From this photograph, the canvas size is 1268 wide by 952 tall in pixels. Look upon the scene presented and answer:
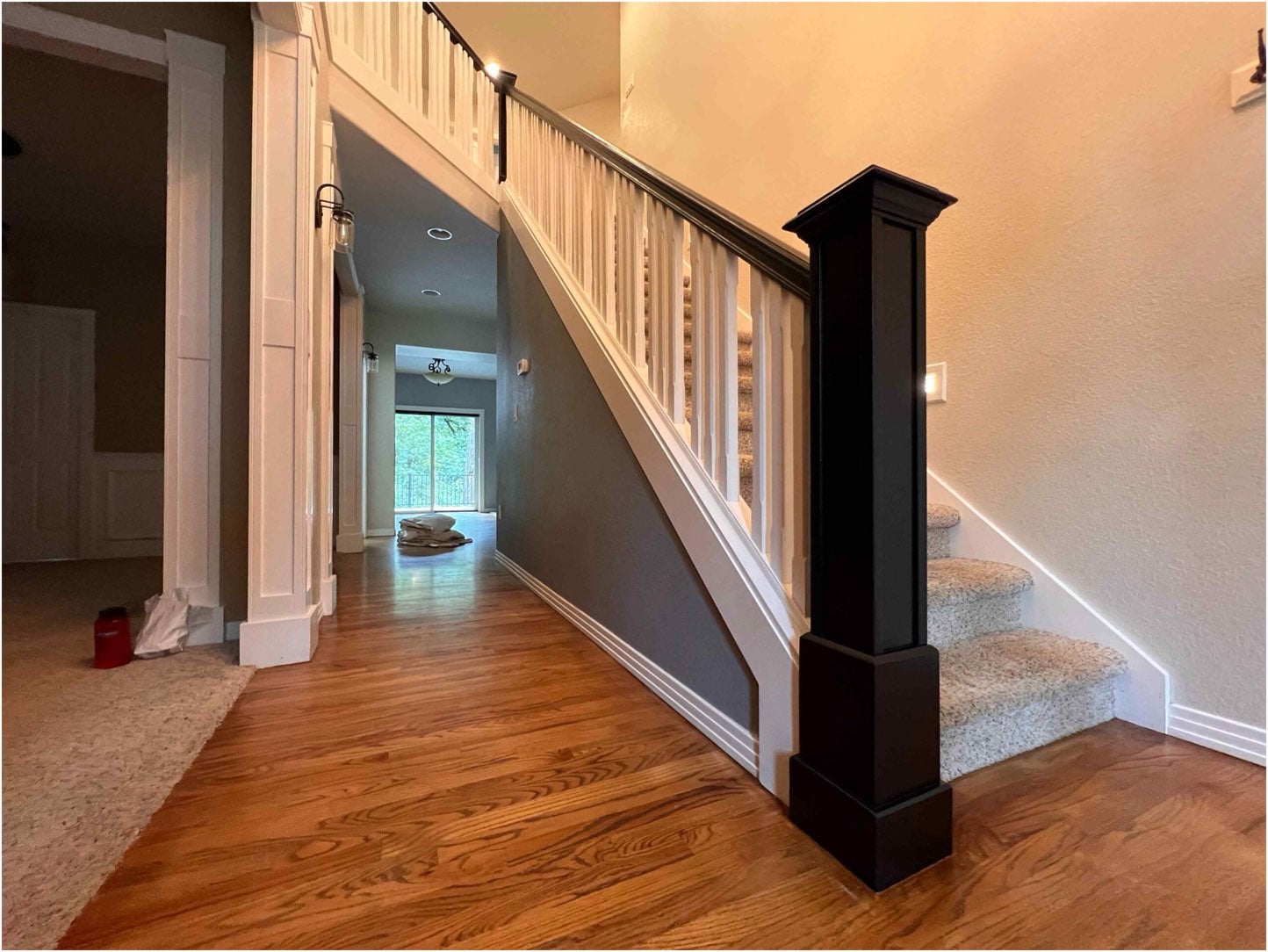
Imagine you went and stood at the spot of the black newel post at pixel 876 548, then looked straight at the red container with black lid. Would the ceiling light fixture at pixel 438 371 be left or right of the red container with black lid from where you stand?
right

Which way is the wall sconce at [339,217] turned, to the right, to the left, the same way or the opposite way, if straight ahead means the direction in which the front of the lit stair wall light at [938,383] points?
the opposite way

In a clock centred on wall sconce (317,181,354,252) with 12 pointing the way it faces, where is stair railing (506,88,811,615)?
The stair railing is roughly at 2 o'clock from the wall sconce.

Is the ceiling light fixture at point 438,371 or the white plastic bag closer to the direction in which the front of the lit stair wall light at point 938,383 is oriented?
the white plastic bag

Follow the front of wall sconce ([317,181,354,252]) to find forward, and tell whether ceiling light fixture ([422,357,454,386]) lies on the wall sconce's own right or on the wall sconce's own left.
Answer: on the wall sconce's own left

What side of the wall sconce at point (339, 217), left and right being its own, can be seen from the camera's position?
right

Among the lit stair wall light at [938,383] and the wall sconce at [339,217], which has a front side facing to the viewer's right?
the wall sconce

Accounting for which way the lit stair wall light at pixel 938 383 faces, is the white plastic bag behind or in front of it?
in front

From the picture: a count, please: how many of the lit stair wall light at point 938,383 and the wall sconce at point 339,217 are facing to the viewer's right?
1

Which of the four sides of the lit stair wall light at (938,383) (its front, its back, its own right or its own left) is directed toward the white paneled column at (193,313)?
front

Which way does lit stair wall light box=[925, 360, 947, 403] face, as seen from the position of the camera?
facing the viewer and to the left of the viewer
